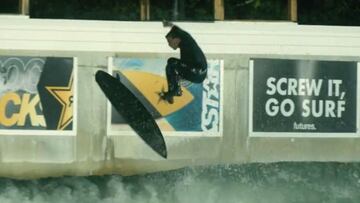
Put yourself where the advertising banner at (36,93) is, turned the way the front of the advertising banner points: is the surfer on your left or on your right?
on your left

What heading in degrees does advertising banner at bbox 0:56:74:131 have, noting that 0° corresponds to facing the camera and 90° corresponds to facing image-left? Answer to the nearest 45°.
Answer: approximately 0°

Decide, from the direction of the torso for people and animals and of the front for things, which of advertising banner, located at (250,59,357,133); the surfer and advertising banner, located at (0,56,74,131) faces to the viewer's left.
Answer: the surfer

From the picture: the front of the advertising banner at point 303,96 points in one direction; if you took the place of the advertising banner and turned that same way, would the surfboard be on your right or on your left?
on your right

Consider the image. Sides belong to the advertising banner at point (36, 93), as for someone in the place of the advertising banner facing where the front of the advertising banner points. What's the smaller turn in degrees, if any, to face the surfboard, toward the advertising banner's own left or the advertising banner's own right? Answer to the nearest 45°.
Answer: approximately 90° to the advertising banner's own left

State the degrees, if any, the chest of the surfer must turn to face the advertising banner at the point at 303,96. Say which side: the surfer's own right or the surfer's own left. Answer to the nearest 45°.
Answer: approximately 180°

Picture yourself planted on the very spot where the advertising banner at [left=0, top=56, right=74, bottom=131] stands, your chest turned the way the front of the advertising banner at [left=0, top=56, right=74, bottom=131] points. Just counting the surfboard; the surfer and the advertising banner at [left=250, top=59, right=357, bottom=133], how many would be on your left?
3

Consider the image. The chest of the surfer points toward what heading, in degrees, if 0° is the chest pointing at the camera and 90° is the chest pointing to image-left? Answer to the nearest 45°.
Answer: approximately 90°

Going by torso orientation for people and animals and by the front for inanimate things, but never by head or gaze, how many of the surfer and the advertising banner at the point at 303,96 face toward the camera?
1
